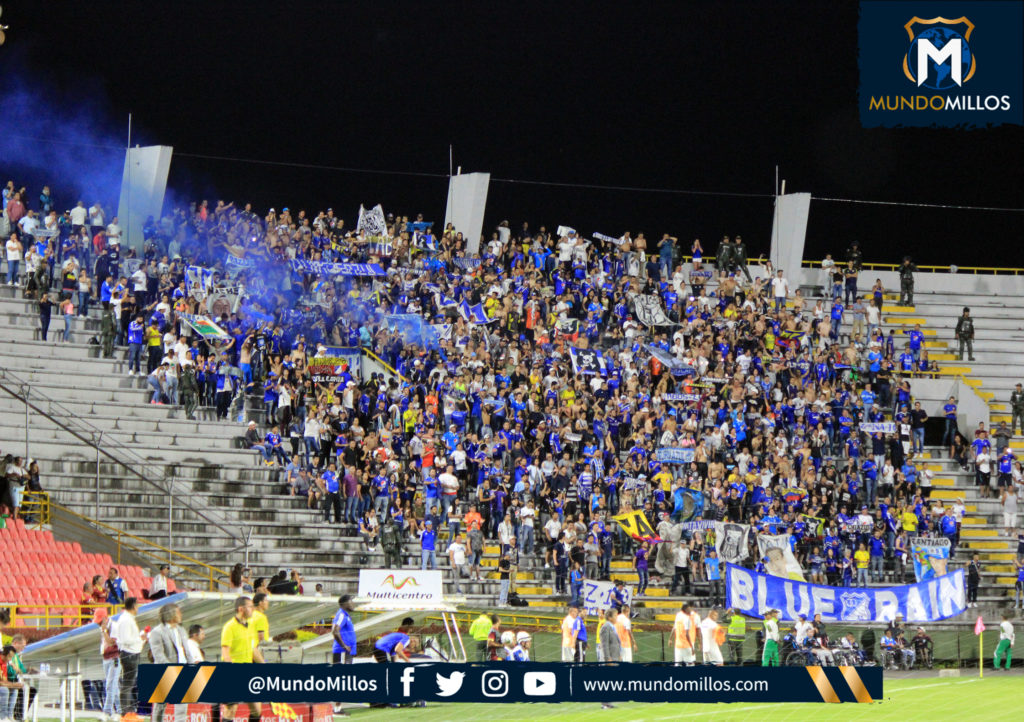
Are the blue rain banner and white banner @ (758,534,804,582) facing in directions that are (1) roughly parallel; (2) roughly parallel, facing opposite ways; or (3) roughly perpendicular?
roughly parallel

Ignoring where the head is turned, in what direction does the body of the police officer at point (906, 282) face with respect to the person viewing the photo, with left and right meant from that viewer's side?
facing the viewer

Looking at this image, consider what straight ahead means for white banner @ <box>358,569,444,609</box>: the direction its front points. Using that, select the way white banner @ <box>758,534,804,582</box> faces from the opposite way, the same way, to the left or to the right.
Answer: the same way

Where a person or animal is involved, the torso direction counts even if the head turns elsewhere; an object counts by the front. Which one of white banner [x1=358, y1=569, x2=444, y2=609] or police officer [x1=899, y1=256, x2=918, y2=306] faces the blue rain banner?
the police officer

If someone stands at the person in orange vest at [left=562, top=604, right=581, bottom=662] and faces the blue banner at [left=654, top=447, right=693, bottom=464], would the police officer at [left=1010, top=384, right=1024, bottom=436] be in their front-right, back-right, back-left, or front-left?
front-right

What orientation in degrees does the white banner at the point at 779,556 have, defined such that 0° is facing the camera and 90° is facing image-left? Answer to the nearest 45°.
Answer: approximately 0°

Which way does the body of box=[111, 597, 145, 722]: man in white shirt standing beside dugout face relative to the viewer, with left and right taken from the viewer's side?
facing to the right of the viewer

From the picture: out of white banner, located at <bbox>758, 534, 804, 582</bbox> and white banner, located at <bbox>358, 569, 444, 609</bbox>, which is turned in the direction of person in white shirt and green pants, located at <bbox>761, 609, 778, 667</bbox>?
white banner, located at <bbox>758, 534, 804, 582</bbox>

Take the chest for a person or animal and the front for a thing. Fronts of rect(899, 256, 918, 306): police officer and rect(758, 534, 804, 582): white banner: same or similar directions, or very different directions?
same or similar directions

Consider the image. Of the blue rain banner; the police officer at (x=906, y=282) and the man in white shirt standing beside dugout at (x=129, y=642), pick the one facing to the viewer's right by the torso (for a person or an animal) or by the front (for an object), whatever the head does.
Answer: the man in white shirt standing beside dugout

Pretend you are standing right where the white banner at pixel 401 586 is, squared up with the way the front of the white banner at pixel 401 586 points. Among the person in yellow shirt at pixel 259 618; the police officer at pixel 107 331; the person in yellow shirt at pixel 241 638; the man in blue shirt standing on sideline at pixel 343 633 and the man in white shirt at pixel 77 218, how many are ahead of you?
3

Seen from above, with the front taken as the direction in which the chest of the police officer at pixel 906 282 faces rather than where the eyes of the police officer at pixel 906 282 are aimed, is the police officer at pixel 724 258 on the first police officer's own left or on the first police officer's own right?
on the first police officer's own right

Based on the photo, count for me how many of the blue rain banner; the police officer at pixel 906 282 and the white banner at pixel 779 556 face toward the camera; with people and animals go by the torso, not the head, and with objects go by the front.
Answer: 3

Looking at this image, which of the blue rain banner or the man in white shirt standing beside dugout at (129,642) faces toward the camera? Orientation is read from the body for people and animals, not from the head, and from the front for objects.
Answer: the blue rain banner

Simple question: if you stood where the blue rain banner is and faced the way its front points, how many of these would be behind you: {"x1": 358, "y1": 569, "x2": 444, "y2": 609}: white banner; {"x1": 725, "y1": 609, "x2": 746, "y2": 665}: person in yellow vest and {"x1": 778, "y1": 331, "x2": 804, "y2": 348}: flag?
1

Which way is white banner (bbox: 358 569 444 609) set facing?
toward the camera
